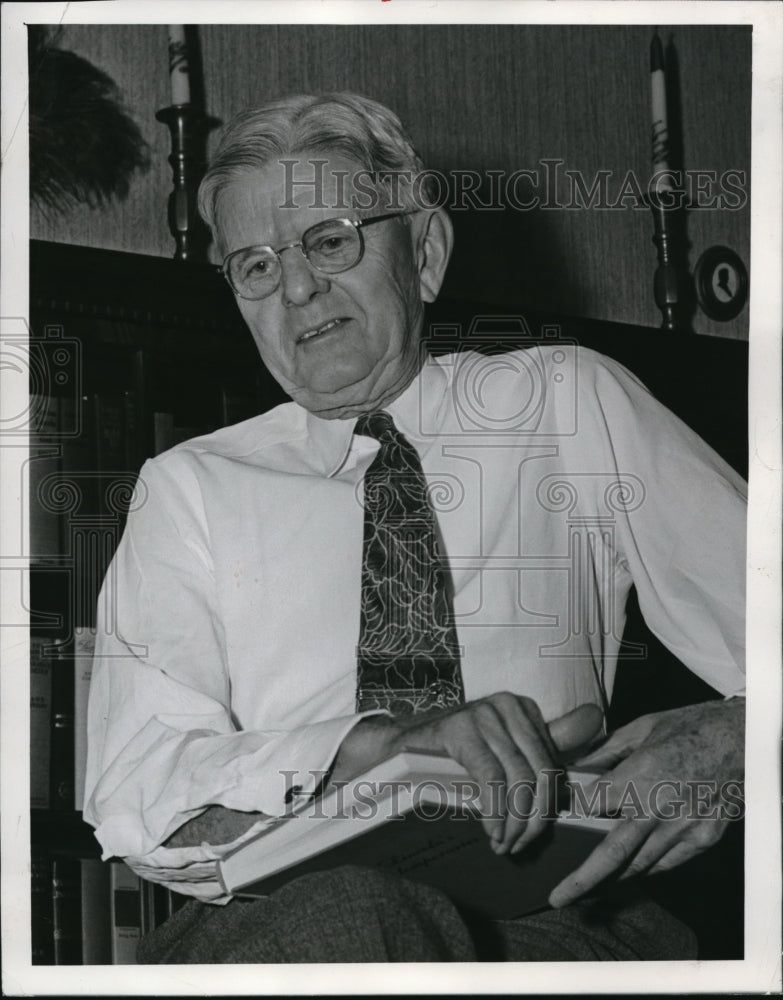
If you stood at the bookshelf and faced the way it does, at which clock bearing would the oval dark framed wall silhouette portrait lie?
The oval dark framed wall silhouette portrait is roughly at 9 o'clock from the bookshelf.

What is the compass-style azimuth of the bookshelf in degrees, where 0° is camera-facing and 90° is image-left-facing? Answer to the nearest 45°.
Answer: approximately 0°

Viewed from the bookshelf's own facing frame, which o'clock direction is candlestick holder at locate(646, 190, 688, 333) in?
The candlestick holder is roughly at 9 o'clock from the bookshelf.

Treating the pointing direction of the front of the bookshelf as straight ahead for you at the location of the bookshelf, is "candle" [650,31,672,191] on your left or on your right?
on your left
